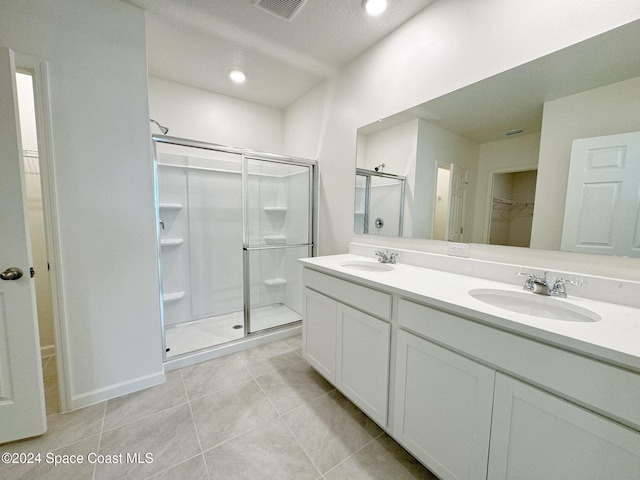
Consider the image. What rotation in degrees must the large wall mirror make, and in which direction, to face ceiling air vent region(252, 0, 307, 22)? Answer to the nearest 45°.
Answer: approximately 45° to its right

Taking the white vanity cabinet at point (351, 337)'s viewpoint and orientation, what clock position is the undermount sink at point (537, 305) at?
The undermount sink is roughly at 8 o'clock from the white vanity cabinet.

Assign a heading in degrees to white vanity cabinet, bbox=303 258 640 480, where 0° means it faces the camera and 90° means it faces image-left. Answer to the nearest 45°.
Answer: approximately 45°

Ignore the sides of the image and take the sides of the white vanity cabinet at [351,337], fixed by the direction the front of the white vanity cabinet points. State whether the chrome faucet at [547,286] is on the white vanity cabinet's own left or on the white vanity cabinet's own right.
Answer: on the white vanity cabinet's own left

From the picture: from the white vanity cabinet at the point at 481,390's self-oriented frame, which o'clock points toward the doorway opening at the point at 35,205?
The doorway opening is roughly at 1 o'clock from the white vanity cabinet.

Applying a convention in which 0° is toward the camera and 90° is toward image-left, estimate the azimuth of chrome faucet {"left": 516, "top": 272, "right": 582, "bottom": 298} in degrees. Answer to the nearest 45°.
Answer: approximately 45°

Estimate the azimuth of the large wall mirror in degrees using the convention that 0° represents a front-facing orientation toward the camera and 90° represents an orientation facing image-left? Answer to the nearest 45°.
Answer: approximately 45°
